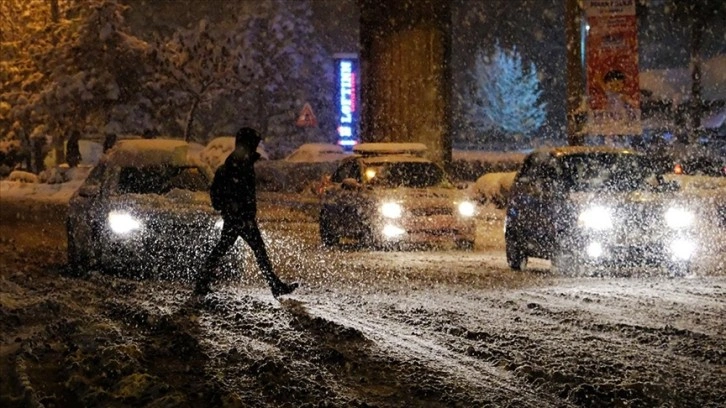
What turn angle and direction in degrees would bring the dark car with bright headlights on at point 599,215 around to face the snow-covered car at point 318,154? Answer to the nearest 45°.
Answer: approximately 180°

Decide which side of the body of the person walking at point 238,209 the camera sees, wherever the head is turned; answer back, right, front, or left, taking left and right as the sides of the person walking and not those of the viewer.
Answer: right

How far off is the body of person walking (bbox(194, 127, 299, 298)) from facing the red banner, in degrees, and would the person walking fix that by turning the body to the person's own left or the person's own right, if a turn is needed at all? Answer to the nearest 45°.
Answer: approximately 45° to the person's own left

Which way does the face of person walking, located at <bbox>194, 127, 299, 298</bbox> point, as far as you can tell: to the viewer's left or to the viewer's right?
to the viewer's right

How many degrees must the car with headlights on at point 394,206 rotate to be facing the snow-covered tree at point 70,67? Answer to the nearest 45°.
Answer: approximately 180°
